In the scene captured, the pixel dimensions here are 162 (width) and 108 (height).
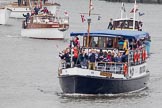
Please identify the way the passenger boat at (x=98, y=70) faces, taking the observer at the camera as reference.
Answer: facing the viewer and to the left of the viewer
